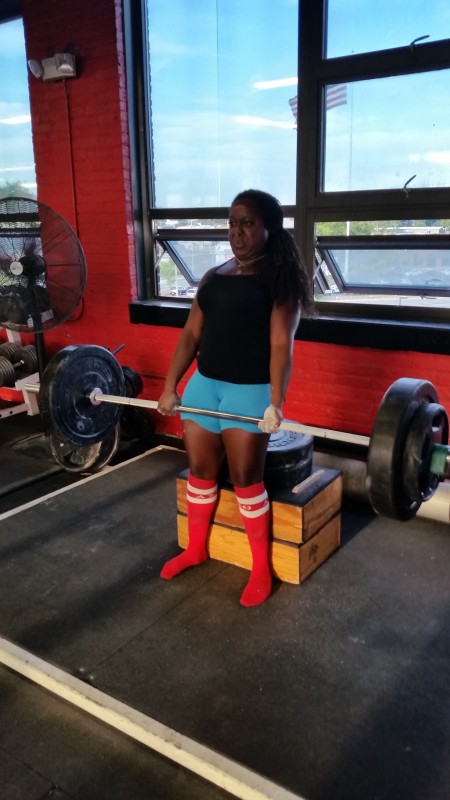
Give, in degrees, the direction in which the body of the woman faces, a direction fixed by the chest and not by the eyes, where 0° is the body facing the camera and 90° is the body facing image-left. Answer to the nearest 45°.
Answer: approximately 45°

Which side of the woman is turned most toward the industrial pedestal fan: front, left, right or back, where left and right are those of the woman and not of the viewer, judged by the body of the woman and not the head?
right

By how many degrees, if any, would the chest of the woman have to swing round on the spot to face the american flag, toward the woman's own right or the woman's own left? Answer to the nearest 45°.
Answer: approximately 135° to the woman's own right

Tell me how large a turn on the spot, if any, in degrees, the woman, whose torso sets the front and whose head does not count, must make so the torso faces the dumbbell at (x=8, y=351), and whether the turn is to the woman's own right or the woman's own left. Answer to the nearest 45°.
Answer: approximately 90° to the woman's own right

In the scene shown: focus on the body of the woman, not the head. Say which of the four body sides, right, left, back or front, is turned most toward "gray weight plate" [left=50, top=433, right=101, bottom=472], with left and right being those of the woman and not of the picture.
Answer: right

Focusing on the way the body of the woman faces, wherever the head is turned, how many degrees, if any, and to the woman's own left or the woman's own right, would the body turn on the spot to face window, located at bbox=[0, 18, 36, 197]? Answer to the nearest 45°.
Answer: approximately 90° to the woman's own right

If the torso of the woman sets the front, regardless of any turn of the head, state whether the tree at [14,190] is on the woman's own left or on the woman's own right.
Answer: on the woman's own right
